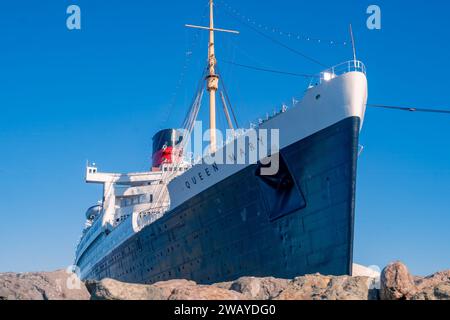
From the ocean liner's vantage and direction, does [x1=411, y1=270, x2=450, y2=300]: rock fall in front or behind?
in front

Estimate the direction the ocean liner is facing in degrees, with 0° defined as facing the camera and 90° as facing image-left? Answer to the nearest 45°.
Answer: approximately 315°

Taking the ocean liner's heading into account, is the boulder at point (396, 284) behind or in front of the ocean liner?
in front
